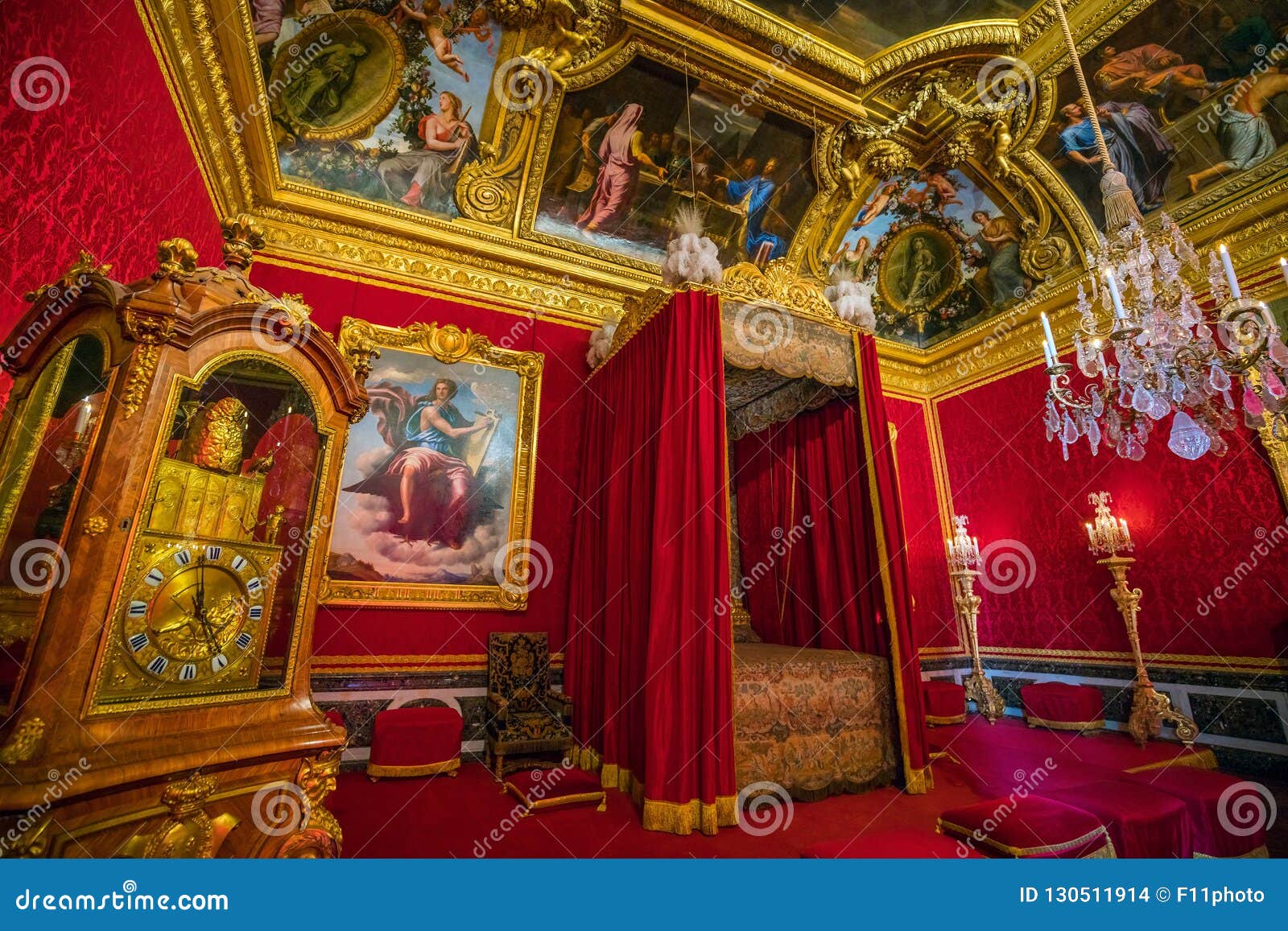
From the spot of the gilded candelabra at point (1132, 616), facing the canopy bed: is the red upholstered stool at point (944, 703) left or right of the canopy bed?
right

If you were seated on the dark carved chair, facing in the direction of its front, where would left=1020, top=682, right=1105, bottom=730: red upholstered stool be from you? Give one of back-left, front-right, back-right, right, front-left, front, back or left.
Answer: front-left

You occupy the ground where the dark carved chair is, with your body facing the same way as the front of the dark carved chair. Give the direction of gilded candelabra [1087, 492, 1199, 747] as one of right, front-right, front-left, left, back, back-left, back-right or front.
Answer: front-left

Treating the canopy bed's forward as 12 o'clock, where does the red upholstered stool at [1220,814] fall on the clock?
The red upholstered stool is roughly at 11 o'clock from the canopy bed.

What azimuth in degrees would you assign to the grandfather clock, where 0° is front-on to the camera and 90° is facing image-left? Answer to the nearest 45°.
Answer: approximately 315°

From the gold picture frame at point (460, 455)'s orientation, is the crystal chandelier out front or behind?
out front

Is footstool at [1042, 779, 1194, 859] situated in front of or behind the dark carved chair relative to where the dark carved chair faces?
in front

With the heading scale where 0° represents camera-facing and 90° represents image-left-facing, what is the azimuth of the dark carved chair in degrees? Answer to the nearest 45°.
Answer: approximately 315°

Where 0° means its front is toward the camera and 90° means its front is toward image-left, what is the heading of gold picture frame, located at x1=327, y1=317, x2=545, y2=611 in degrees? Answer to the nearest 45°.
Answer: approximately 315°
